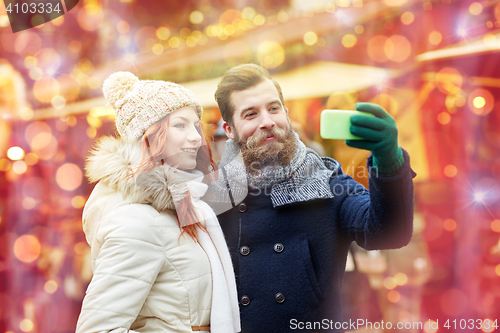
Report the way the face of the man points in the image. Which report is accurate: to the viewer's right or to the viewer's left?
to the viewer's right

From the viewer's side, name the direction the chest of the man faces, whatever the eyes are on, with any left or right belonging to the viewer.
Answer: facing the viewer
